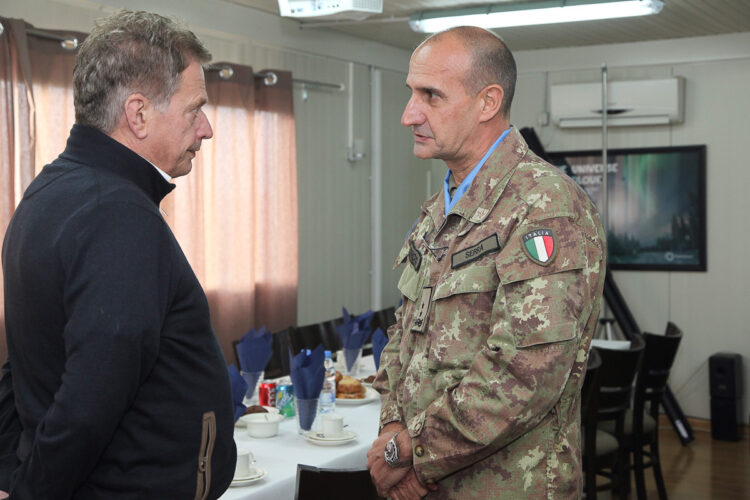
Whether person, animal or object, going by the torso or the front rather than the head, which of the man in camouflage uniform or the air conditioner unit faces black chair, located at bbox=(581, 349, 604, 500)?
the air conditioner unit

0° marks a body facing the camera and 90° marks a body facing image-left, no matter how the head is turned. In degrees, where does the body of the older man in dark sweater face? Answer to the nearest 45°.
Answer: approximately 270°

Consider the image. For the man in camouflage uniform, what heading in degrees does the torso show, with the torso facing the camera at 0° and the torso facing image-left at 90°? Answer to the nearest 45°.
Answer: approximately 45°

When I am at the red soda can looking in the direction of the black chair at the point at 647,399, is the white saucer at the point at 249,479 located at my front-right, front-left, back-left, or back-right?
back-right

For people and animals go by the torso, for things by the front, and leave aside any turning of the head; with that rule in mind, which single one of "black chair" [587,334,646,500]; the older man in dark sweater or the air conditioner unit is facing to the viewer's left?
the black chair

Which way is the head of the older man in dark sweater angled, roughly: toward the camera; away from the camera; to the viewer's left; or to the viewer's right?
to the viewer's right

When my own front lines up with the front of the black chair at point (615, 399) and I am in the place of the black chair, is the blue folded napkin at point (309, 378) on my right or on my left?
on my left

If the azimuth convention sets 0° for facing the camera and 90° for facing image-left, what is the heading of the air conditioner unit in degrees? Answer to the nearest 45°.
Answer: approximately 0°

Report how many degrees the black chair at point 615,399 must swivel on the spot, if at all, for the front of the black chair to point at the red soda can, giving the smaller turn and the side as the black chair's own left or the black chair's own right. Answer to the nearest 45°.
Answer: approximately 45° to the black chair's own left

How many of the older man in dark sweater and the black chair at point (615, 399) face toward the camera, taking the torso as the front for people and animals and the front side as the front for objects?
0

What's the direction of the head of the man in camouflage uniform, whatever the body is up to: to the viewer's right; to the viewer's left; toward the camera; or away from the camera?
to the viewer's left
